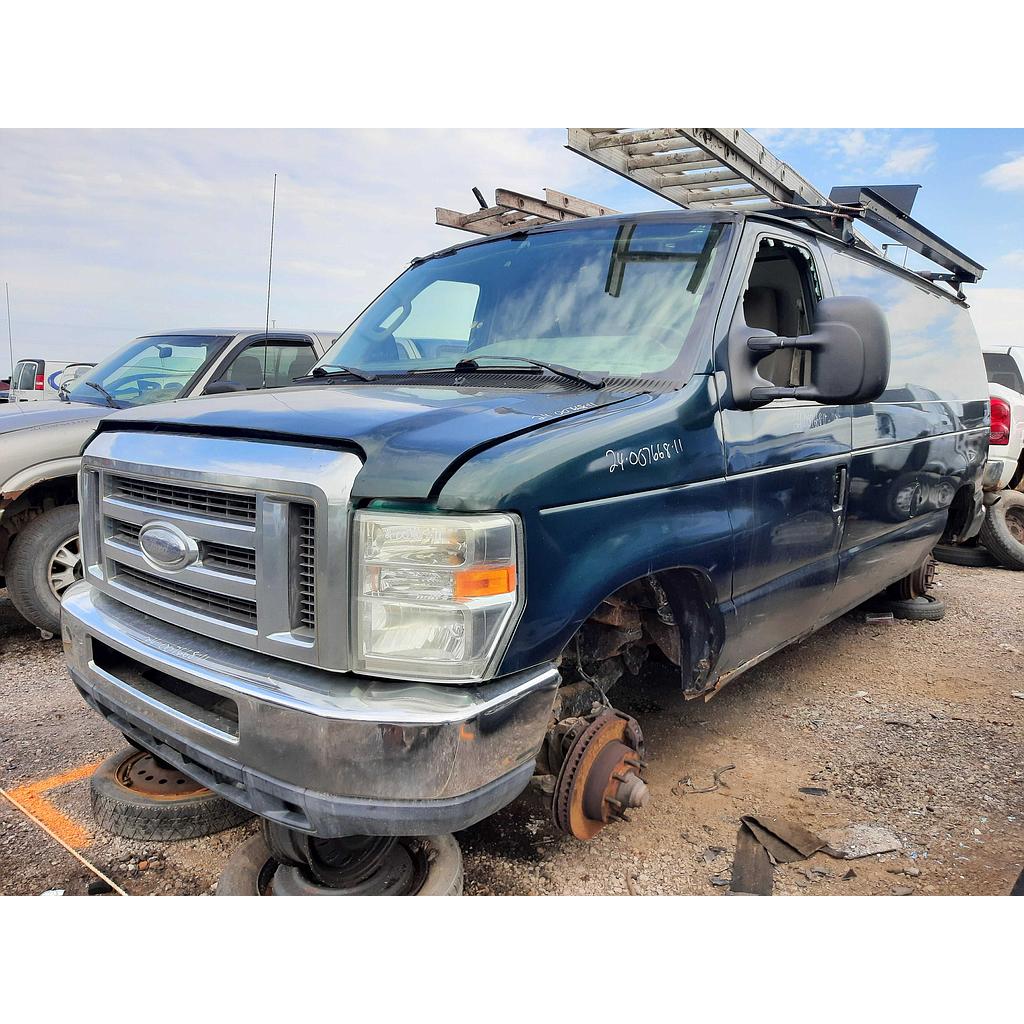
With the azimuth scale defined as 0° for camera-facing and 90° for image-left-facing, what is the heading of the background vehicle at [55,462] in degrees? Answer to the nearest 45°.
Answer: approximately 45°

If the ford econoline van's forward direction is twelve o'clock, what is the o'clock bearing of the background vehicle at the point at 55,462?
The background vehicle is roughly at 3 o'clock from the ford econoline van.

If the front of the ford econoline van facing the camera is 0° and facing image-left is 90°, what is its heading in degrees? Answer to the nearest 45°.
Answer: approximately 45°

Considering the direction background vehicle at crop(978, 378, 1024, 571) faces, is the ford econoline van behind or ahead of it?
behind

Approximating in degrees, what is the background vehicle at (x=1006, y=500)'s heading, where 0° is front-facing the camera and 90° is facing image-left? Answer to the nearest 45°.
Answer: approximately 225°

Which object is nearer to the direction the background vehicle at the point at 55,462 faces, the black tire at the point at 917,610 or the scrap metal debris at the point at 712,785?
the scrap metal debris
